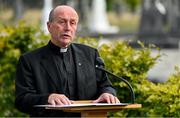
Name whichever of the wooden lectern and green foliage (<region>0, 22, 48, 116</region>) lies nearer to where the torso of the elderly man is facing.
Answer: the wooden lectern

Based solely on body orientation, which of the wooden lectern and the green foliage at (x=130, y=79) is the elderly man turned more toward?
the wooden lectern

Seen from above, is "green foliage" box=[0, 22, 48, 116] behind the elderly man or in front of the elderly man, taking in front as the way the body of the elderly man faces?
behind

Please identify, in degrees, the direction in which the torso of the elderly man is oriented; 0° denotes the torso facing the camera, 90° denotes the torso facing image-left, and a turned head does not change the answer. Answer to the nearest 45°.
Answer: approximately 315°
